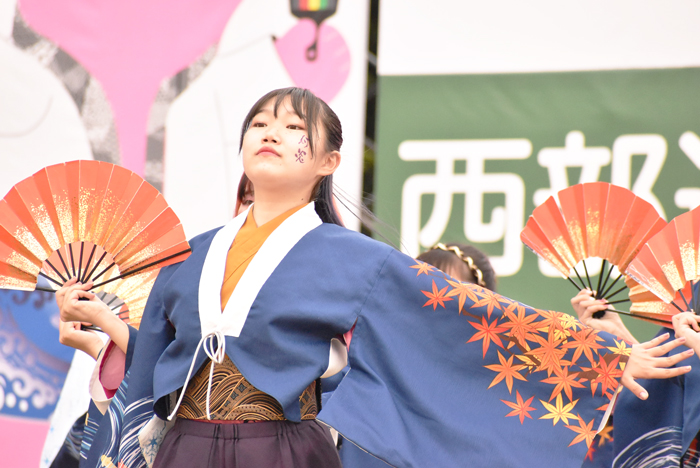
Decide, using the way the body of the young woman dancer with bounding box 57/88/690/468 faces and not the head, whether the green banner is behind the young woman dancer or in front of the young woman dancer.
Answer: behind

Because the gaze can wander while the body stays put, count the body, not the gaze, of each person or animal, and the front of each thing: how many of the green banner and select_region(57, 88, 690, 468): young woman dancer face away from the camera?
0

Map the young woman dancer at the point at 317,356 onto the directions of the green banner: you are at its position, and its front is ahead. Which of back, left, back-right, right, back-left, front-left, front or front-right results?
front

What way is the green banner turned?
toward the camera

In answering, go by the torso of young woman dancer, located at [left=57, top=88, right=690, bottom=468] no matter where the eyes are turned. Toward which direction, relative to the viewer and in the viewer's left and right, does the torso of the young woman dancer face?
facing the viewer and to the left of the viewer
